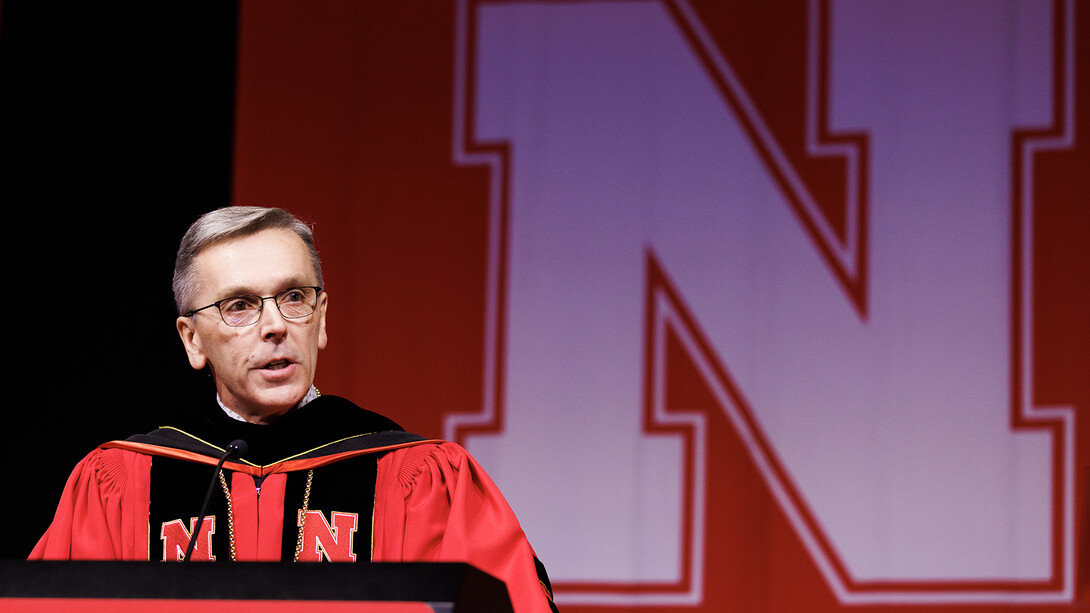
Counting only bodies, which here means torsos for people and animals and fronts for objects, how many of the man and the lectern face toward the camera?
2

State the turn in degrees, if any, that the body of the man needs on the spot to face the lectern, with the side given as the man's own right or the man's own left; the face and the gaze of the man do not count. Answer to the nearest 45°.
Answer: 0° — they already face it

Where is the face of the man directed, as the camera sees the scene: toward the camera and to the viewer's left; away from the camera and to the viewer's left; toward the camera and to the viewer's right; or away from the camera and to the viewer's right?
toward the camera and to the viewer's right

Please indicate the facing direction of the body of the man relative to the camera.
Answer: toward the camera

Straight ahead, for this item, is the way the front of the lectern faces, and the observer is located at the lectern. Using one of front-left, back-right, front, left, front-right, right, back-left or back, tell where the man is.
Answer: back
